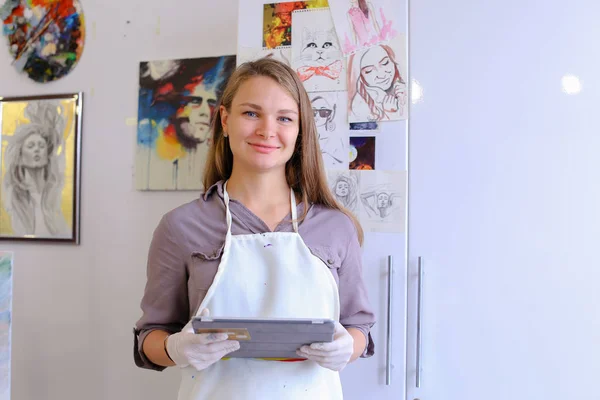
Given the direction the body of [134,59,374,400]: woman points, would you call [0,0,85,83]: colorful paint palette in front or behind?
behind

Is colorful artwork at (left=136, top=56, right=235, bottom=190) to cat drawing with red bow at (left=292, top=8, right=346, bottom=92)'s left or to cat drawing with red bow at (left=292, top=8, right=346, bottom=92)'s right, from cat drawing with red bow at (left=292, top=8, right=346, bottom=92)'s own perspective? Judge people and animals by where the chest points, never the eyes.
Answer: on its right

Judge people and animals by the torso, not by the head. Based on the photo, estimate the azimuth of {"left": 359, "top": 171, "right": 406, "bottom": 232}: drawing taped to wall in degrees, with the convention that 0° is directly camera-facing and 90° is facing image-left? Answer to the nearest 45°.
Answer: approximately 0°

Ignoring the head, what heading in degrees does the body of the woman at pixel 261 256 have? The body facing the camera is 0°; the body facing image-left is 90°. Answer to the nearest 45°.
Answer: approximately 0°
